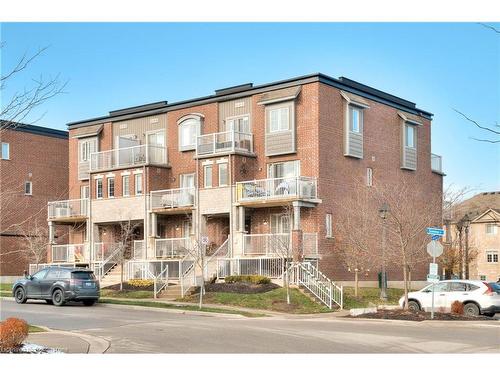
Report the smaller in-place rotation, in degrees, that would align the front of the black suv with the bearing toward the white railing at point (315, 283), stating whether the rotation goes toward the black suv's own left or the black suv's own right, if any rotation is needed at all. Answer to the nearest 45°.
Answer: approximately 135° to the black suv's own right

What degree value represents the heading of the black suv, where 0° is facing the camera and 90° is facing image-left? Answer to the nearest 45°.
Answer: approximately 135°

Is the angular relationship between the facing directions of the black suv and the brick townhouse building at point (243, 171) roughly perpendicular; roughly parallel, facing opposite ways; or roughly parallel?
roughly perpendicular

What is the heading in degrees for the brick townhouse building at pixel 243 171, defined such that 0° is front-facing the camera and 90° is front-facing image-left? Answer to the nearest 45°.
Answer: approximately 45°

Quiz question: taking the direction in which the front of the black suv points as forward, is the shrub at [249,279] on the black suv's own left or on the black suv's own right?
on the black suv's own right

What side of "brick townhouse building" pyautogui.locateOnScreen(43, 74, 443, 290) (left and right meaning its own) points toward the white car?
left
